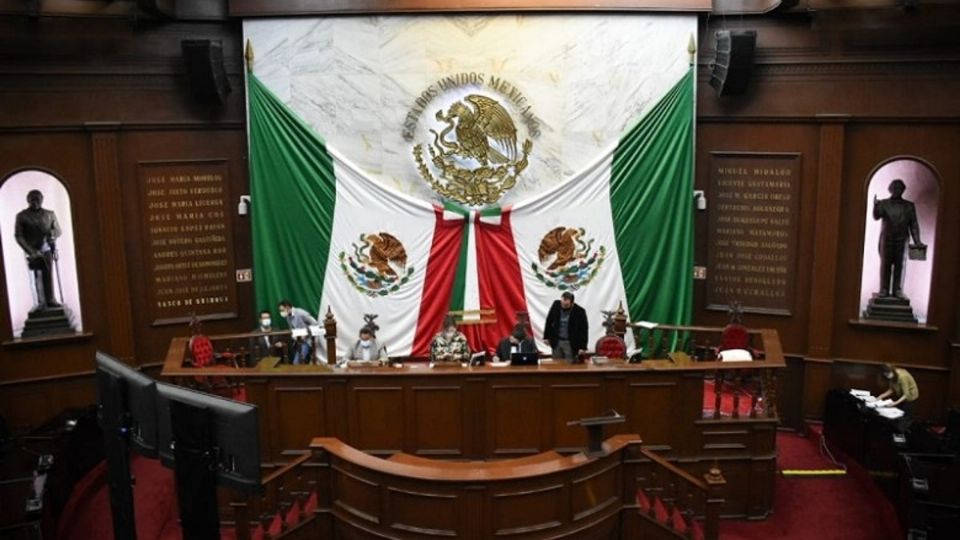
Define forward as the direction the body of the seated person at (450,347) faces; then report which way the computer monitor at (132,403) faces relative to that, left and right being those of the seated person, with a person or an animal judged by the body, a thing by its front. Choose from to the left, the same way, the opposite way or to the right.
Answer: the opposite way

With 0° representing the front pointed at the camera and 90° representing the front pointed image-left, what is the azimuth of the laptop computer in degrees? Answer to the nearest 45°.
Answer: approximately 180°

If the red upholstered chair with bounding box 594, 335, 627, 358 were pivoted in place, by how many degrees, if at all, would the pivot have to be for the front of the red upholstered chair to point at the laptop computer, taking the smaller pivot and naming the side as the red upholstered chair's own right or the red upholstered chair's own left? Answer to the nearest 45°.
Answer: approximately 45° to the red upholstered chair's own right

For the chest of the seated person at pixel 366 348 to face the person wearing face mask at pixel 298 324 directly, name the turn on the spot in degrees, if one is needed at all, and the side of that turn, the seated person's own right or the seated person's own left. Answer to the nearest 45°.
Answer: approximately 135° to the seated person's own right

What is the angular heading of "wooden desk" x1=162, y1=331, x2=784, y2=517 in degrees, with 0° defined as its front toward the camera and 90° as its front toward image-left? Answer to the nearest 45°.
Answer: approximately 0°

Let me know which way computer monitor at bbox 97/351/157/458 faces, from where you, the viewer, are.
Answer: facing away from the viewer and to the right of the viewer

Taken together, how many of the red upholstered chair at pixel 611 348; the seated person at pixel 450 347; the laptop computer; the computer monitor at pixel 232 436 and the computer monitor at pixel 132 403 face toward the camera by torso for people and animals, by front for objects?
2
